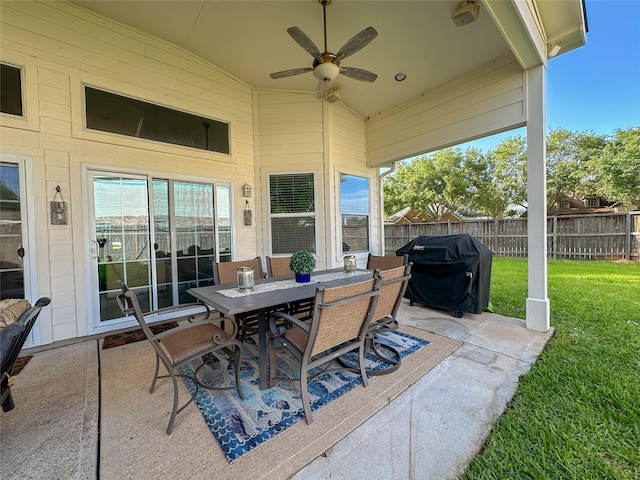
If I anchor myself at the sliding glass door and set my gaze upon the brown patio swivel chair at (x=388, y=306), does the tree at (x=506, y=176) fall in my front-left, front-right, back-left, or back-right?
front-left

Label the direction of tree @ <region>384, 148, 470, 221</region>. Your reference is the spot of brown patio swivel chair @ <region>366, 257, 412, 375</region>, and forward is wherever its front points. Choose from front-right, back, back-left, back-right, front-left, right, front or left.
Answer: front-right

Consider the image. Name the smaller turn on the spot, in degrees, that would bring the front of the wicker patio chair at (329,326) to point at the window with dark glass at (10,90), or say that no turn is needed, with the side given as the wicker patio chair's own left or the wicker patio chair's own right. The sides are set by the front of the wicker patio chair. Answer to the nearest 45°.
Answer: approximately 45° to the wicker patio chair's own left

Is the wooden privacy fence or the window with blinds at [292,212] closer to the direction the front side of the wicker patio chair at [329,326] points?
the window with blinds

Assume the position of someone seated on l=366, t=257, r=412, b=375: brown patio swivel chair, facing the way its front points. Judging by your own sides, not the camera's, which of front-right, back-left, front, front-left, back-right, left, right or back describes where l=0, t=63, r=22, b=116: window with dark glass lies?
front-left

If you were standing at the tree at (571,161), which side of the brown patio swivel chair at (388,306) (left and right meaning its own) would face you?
right

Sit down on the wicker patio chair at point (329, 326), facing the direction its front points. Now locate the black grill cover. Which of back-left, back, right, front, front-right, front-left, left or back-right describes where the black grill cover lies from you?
right

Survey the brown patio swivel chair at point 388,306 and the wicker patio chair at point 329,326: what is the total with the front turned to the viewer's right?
0

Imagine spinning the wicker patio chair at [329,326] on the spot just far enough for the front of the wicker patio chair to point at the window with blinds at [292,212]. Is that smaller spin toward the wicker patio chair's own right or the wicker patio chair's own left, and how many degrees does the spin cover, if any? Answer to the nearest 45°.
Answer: approximately 45° to the wicker patio chair's own right

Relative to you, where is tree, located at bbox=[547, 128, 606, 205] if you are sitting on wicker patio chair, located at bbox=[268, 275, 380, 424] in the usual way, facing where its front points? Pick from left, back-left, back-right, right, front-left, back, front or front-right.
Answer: right

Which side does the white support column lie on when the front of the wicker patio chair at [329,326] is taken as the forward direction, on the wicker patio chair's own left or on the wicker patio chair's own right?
on the wicker patio chair's own right

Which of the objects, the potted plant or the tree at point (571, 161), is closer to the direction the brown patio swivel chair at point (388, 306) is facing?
the potted plant

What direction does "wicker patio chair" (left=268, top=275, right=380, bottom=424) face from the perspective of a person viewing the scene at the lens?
facing away from the viewer and to the left of the viewer

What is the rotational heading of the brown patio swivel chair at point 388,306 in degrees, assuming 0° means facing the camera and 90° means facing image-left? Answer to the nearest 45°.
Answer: approximately 135°

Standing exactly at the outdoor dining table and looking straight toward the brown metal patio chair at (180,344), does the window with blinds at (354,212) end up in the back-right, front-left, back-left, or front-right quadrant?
back-right

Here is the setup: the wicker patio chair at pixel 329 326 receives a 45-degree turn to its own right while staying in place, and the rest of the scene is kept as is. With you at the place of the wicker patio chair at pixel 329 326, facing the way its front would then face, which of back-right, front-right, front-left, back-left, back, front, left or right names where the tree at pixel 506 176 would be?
front-right
